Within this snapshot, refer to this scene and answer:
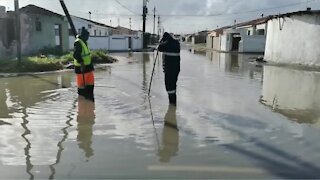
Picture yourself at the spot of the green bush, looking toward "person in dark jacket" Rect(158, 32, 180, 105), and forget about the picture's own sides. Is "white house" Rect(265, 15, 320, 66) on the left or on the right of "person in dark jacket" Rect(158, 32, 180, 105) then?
left

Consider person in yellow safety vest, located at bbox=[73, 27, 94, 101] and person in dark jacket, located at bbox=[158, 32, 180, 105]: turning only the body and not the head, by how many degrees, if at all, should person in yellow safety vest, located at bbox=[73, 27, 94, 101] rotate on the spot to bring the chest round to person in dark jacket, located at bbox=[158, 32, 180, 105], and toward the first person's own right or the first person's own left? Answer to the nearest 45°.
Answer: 0° — they already face them

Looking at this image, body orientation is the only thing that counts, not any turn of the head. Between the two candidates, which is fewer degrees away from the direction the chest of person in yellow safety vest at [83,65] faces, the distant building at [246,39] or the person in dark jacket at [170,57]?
the person in dark jacket

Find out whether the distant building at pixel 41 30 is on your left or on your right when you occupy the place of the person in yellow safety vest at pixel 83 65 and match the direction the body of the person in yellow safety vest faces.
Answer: on your left

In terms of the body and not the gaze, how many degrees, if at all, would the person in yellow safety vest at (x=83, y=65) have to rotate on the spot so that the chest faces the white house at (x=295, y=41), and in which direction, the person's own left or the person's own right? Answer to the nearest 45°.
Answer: approximately 45° to the person's own left

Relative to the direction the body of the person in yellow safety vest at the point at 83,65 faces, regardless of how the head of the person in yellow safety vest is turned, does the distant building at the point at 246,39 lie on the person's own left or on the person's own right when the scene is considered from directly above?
on the person's own left

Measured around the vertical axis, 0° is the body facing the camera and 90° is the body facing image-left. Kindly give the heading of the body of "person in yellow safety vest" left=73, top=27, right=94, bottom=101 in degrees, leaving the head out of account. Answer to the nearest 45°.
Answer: approximately 270°
